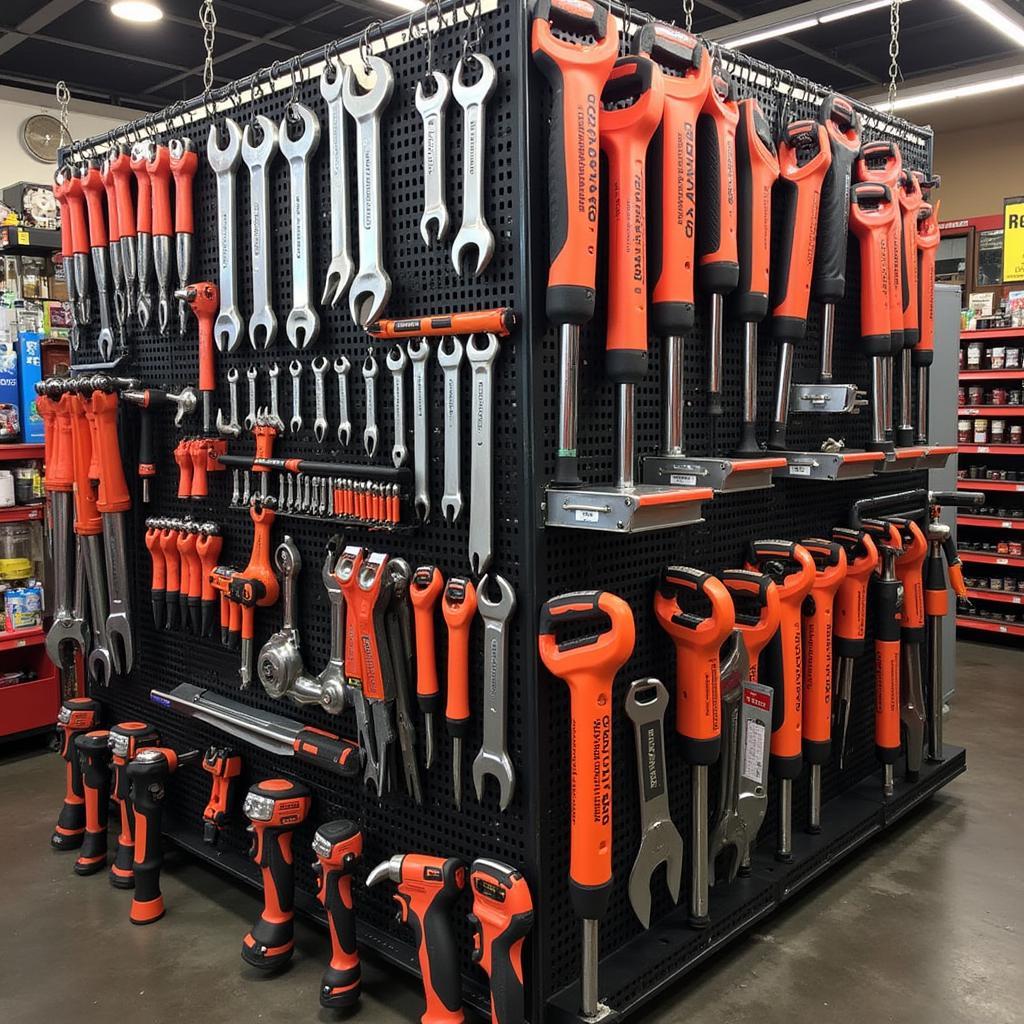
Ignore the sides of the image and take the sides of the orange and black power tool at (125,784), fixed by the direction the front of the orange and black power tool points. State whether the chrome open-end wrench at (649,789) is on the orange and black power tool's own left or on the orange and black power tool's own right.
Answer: on the orange and black power tool's own left

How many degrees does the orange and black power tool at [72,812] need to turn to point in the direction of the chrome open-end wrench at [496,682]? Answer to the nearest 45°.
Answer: approximately 90° to its left

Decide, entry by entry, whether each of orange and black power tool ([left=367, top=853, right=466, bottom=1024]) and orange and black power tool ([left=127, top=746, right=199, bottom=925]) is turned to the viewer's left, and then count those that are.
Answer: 1

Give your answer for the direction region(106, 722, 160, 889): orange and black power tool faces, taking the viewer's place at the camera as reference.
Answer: facing the viewer and to the left of the viewer

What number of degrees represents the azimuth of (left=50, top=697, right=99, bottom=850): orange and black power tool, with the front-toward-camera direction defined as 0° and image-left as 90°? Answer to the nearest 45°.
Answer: approximately 45°

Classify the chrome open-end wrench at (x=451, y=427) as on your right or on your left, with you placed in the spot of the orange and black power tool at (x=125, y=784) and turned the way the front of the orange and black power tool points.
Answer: on your left

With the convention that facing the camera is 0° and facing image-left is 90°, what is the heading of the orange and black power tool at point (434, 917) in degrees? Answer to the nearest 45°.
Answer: approximately 90°

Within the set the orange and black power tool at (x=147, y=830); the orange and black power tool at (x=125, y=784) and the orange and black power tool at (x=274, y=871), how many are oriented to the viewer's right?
1

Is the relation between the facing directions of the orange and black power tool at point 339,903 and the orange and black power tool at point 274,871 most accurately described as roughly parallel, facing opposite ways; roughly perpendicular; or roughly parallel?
roughly parallel
